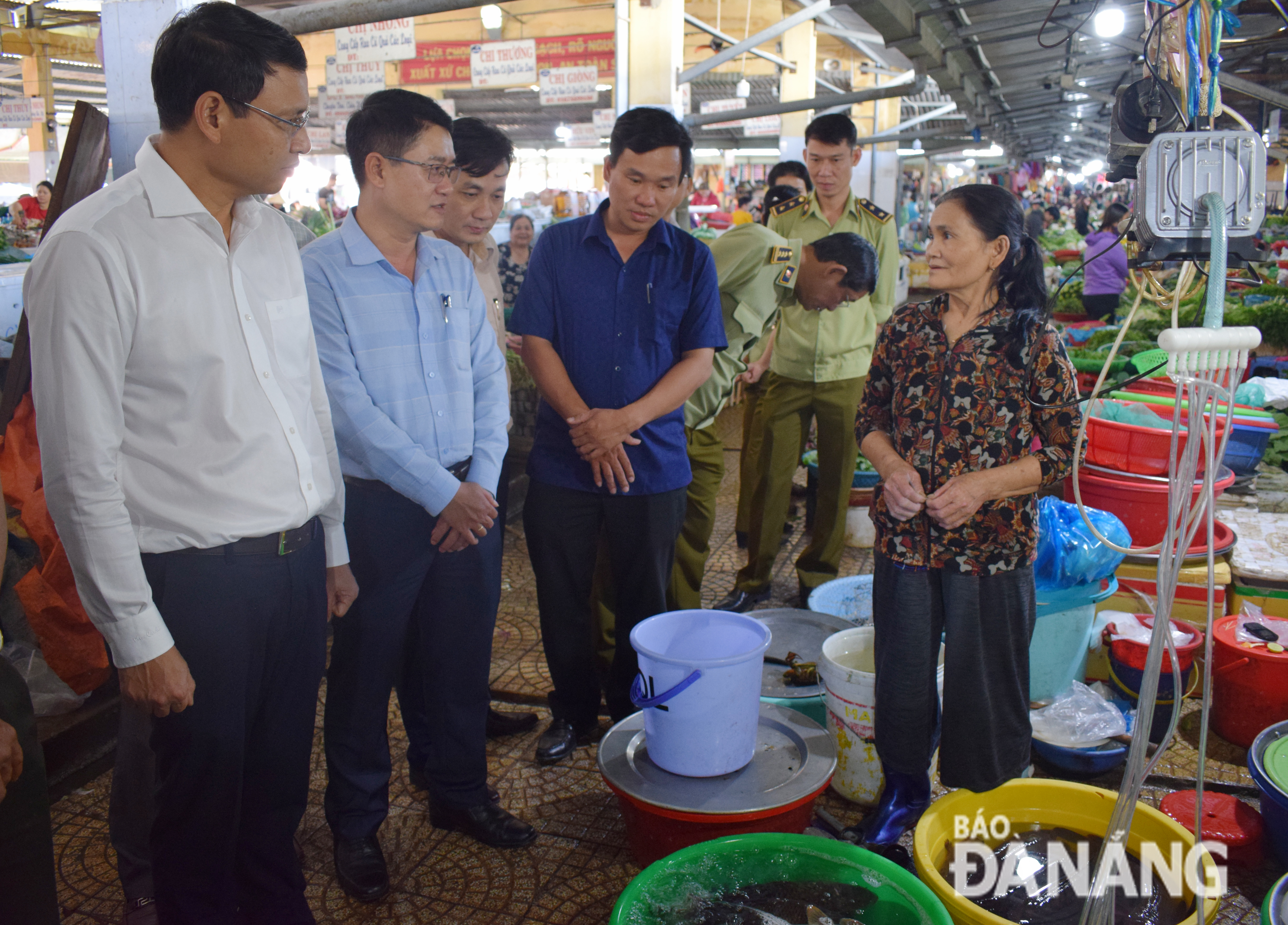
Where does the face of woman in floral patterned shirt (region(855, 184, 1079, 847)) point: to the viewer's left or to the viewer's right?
to the viewer's left

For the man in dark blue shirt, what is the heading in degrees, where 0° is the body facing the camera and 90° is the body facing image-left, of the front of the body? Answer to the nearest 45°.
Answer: approximately 0°

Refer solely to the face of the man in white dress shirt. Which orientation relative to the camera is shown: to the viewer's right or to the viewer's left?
to the viewer's right

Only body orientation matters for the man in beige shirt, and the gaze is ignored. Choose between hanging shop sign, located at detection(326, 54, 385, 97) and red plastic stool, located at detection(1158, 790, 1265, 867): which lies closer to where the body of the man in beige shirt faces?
the red plastic stool

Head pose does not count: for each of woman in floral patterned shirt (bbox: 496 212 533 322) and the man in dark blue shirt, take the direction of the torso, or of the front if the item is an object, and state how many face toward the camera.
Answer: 2

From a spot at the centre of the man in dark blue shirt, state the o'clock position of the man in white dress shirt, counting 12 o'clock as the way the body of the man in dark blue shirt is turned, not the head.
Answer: The man in white dress shirt is roughly at 1 o'clock from the man in dark blue shirt.

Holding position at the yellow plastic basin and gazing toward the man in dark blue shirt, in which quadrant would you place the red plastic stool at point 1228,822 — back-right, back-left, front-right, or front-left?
back-right

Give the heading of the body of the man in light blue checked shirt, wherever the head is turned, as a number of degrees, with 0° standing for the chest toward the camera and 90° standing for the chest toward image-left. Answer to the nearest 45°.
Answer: approximately 315°
